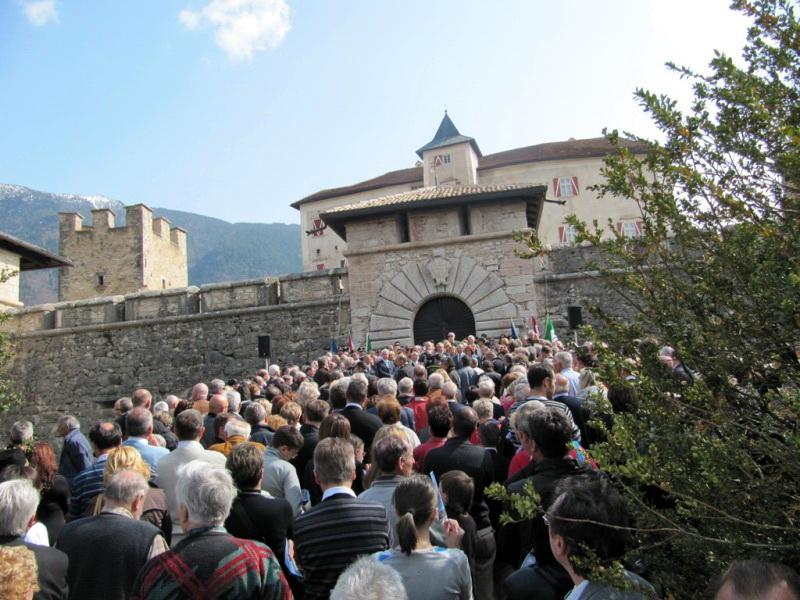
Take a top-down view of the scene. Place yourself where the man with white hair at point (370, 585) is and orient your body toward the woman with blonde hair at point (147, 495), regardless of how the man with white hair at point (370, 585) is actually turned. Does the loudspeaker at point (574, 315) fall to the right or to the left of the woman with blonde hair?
right

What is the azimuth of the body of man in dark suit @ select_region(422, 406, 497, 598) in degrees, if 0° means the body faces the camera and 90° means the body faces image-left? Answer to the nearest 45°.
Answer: approximately 180°

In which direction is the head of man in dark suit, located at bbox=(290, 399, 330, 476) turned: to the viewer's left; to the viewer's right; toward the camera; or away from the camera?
away from the camera

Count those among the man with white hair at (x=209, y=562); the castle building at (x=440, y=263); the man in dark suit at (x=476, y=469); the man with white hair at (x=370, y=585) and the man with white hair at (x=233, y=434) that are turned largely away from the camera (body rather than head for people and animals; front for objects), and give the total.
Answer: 4

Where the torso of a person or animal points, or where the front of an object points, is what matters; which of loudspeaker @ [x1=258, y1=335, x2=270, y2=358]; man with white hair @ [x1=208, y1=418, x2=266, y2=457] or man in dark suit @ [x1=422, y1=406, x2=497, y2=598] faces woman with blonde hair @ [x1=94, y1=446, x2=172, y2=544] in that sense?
the loudspeaker

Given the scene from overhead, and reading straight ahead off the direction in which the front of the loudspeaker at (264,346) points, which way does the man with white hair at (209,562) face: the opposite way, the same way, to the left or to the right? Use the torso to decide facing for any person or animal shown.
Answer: the opposite way

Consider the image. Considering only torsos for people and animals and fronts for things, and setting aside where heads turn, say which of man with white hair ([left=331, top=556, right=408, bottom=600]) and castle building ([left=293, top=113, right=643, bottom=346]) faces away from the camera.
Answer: the man with white hair

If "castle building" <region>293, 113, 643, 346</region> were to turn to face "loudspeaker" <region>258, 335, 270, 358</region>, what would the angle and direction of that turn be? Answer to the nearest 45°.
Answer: approximately 90° to its right

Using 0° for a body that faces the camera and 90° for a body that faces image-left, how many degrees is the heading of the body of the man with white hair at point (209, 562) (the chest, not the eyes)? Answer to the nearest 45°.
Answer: approximately 180°

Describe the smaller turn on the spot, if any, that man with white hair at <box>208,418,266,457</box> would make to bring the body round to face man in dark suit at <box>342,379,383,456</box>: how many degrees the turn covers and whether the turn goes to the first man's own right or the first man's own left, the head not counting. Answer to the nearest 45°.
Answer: approximately 90° to the first man's own right

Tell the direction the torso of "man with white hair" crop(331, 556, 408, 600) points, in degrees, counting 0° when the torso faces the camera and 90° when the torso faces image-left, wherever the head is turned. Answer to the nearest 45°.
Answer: approximately 180°

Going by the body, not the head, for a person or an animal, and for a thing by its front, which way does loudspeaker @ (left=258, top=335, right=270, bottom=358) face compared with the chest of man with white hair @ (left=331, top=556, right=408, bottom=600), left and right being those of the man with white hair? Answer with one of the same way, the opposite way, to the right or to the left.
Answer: the opposite way
